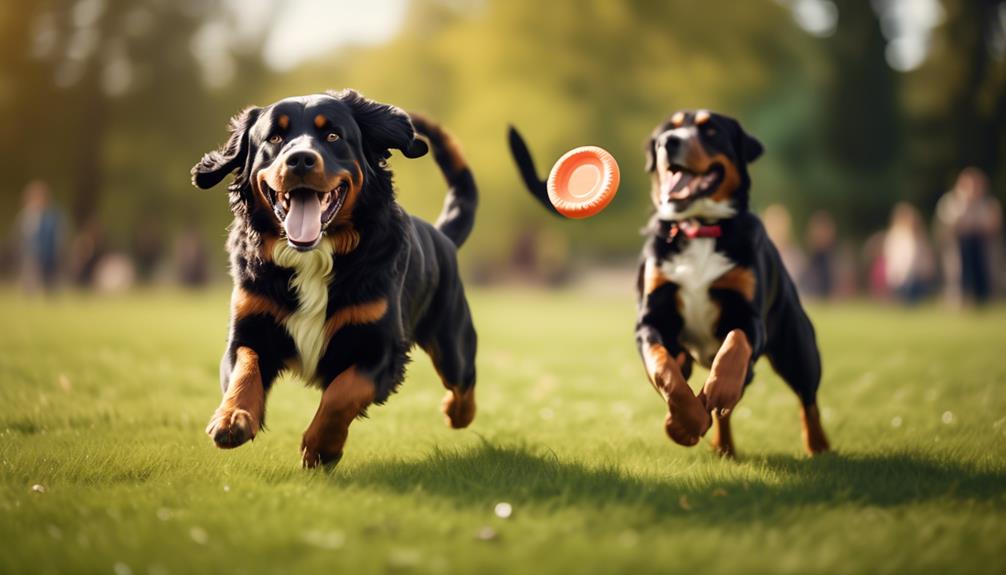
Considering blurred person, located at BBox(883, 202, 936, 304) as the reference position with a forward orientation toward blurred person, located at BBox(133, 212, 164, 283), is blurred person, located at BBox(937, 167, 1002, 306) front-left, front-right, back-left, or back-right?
back-left

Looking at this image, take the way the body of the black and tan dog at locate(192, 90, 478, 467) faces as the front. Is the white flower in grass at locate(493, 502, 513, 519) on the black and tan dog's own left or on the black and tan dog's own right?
on the black and tan dog's own left

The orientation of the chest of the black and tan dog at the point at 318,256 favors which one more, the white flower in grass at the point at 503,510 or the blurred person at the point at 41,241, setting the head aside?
the white flower in grass

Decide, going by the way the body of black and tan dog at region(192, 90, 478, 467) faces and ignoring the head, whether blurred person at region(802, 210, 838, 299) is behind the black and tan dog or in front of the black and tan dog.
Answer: behind

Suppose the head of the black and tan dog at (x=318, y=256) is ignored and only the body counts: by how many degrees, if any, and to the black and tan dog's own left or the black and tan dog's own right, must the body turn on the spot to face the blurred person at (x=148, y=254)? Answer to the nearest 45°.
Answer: approximately 135° to the black and tan dog's own right

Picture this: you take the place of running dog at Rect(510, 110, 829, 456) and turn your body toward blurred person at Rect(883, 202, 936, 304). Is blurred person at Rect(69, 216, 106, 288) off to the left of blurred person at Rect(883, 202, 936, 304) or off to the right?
left

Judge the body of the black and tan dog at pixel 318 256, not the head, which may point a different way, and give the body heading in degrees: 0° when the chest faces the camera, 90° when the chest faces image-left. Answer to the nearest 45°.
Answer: approximately 45°

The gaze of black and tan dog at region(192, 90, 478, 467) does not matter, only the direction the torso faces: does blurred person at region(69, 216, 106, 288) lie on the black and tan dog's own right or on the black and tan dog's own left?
on the black and tan dog's own right

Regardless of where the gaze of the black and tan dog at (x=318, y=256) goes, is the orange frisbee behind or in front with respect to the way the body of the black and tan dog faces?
behind

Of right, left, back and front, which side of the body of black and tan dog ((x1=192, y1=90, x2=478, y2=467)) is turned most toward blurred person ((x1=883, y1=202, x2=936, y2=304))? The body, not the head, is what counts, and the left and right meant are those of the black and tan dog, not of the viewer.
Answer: back

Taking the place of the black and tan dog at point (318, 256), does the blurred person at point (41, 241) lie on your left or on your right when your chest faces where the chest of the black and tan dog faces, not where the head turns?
on your right
